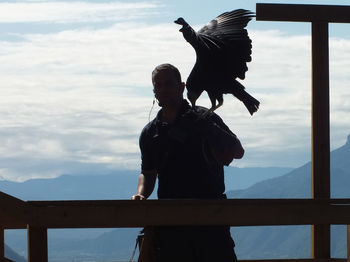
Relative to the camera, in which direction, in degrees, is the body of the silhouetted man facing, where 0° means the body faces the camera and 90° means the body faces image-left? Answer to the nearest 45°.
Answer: approximately 45°

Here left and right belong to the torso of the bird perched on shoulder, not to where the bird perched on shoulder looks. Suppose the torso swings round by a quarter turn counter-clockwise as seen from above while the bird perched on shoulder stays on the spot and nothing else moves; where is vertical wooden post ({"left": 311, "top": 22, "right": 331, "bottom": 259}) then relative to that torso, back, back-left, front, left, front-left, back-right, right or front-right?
back-left

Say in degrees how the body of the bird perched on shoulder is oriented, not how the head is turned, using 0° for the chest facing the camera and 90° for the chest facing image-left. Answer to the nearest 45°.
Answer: approximately 90°
